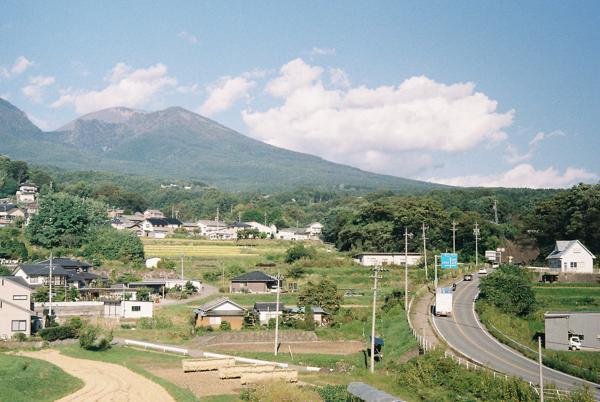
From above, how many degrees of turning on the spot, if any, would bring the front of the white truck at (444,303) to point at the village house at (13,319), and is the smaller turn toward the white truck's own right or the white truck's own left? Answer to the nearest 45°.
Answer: approximately 90° to the white truck's own left

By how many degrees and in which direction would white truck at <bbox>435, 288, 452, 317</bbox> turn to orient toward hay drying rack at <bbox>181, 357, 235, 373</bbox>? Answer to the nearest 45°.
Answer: approximately 135° to its left

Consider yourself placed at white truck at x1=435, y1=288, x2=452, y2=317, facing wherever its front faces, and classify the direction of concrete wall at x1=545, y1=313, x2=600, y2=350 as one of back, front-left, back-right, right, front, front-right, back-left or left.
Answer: back-right

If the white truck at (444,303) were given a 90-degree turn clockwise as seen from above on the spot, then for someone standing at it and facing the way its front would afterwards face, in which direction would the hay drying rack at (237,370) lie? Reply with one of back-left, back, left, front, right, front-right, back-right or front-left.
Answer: back-right

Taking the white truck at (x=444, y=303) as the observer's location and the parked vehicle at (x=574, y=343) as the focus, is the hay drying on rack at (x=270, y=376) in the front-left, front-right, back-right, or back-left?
front-right

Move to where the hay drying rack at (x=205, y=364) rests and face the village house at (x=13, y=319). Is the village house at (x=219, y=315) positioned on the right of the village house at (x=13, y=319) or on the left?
right

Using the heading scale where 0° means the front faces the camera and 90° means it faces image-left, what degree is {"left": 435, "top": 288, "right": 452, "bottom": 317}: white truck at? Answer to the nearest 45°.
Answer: approximately 180°

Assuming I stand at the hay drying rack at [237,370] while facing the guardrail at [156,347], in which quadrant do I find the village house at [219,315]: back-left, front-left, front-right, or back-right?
front-right

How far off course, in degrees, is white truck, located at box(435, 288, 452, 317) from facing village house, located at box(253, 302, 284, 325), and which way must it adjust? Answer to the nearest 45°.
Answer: approximately 90° to its left

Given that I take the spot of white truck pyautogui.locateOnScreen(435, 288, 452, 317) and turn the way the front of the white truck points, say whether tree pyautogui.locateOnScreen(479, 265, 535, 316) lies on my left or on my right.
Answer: on my right

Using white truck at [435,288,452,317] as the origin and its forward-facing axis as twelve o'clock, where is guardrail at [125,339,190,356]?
The guardrail is roughly at 8 o'clock from the white truck.

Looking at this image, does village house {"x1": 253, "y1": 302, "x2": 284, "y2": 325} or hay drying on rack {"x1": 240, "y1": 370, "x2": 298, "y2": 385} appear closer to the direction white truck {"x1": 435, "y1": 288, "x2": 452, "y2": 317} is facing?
the village house

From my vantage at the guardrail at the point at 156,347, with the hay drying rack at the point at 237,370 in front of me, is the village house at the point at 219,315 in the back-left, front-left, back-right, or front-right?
back-left

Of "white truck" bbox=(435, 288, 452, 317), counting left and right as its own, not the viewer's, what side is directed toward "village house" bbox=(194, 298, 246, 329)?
left

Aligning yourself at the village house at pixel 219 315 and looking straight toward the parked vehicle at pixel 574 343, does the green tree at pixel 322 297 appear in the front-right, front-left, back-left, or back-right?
front-left

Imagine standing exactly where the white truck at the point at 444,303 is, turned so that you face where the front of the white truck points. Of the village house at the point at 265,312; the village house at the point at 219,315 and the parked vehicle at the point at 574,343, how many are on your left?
2

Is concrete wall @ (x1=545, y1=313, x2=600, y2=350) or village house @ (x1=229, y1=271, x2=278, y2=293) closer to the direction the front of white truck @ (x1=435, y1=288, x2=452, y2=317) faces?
the village house

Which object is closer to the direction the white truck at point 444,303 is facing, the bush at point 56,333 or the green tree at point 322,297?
the green tree
